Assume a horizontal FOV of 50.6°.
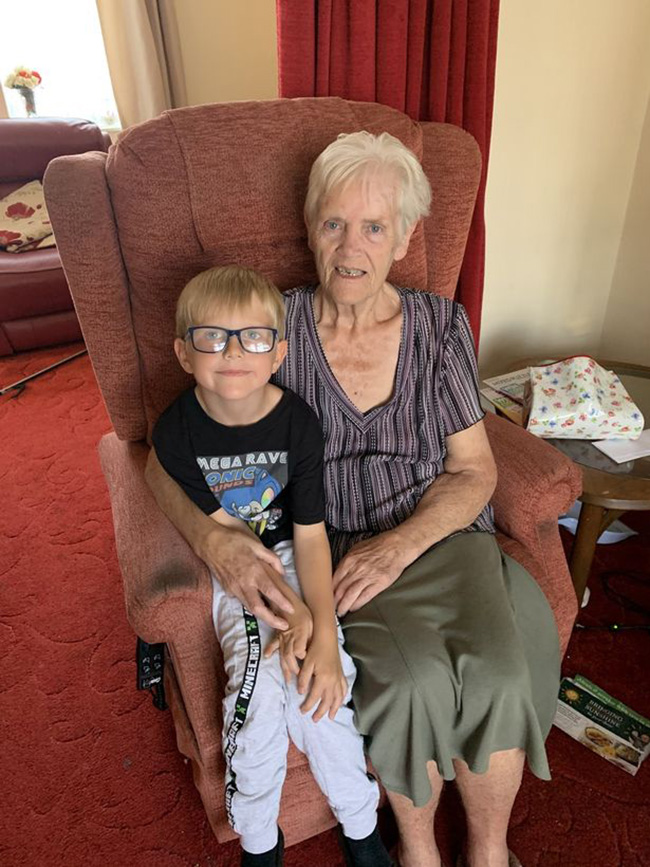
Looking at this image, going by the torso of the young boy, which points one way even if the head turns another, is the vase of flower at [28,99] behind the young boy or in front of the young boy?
behind

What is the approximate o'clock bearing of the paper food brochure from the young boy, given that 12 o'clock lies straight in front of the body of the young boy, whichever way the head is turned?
The paper food brochure is roughly at 9 o'clock from the young boy.

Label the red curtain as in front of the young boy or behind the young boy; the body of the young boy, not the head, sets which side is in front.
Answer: behind

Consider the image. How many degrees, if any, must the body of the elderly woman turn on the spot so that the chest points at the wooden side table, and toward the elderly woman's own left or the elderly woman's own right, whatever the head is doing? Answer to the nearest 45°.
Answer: approximately 135° to the elderly woman's own left

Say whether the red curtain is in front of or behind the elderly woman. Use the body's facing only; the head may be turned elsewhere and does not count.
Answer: behind

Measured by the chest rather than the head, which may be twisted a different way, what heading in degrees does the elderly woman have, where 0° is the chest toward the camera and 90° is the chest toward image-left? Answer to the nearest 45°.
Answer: approximately 0°

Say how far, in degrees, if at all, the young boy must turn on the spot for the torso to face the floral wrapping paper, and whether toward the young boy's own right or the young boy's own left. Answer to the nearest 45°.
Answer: approximately 135° to the young boy's own left

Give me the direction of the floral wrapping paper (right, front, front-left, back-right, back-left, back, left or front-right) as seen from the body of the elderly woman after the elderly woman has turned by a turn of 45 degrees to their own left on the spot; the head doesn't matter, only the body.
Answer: left
